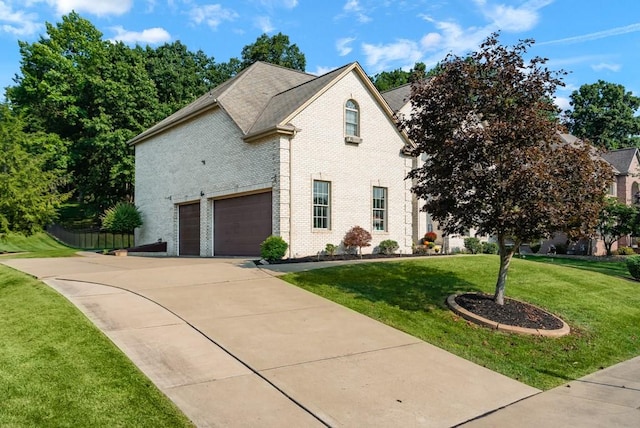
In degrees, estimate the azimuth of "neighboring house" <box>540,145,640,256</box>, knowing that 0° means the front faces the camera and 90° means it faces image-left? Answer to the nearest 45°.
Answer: approximately 315°

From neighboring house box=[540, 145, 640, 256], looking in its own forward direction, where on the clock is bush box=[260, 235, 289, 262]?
The bush is roughly at 2 o'clock from the neighboring house.

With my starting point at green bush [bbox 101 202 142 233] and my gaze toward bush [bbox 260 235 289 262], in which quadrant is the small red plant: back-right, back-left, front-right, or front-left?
front-left

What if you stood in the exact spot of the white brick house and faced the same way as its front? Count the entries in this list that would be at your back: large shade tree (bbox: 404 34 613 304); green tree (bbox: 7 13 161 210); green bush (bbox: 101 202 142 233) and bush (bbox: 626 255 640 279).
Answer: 2

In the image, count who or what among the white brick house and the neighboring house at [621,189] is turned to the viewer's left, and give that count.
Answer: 0

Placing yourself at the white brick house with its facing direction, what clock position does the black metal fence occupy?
The black metal fence is roughly at 6 o'clock from the white brick house.

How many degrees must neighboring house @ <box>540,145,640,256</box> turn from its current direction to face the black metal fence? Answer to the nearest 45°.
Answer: approximately 90° to its right

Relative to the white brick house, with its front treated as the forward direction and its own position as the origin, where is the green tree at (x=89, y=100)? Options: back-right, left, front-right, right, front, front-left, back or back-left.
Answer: back

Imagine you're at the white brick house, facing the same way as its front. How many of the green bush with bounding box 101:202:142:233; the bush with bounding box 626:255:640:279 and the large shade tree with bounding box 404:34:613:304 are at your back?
1

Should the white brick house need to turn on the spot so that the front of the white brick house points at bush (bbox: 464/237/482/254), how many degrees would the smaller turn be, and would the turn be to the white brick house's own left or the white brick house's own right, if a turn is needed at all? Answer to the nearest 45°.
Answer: approximately 45° to the white brick house's own left

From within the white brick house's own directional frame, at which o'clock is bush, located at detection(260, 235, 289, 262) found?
The bush is roughly at 2 o'clock from the white brick house.

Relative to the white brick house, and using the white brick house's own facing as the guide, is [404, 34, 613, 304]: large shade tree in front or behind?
in front

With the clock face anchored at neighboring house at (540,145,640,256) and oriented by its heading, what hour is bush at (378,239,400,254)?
The bush is roughly at 2 o'clock from the neighboring house.

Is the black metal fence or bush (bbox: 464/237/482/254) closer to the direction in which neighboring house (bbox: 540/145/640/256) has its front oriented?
the bush

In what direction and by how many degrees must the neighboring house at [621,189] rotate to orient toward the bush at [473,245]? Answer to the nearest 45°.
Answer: approximately 45° to its right

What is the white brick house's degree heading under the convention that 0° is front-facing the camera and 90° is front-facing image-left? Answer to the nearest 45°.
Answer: approximately 315°
